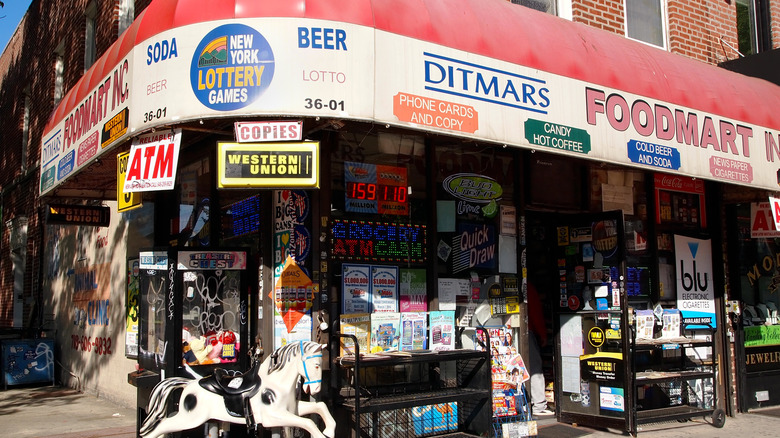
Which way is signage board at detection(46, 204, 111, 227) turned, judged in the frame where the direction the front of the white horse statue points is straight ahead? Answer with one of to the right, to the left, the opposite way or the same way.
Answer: to the right

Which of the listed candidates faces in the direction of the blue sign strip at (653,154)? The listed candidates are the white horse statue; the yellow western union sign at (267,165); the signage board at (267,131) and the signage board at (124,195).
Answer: the white horse statue

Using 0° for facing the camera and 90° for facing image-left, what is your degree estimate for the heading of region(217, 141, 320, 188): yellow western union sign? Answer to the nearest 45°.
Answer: approximately 0°

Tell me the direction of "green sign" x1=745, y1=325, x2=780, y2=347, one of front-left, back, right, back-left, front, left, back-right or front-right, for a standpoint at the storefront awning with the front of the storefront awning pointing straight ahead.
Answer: back-left

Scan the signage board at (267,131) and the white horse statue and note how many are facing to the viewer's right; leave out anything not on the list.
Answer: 1

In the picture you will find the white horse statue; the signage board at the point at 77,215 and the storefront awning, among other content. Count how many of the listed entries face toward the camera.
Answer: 2

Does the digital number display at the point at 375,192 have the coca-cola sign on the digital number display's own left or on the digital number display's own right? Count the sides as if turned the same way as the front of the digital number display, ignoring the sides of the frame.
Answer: on the digital number display's own left

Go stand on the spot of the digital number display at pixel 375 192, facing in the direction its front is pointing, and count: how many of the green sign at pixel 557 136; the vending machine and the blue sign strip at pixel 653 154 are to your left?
2

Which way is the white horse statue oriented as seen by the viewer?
to the viewer's right
